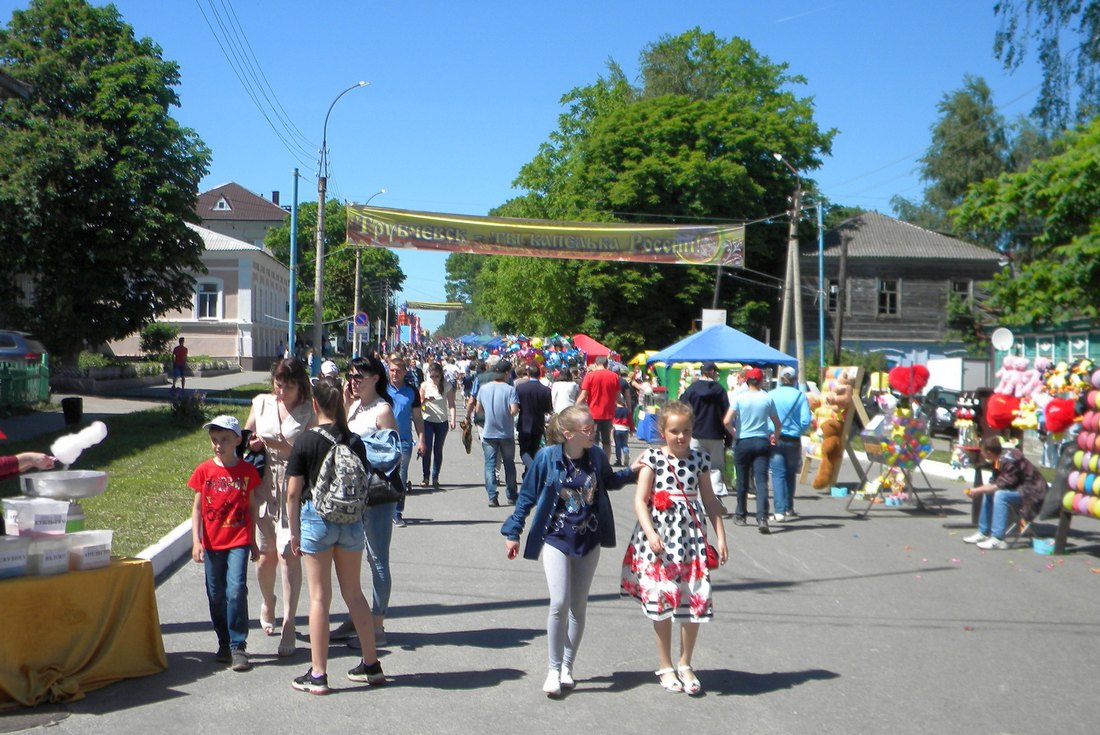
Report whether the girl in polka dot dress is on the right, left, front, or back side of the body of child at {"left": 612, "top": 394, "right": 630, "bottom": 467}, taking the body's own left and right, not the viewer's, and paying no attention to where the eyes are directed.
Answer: back

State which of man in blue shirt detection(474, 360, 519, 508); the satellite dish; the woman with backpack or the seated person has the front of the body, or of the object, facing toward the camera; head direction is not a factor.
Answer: the satellite dish

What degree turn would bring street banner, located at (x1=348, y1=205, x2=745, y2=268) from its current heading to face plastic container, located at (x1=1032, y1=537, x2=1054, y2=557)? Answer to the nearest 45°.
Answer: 0° — it already faces it

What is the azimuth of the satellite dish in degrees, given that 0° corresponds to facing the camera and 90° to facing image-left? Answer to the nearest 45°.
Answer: approximately 0°

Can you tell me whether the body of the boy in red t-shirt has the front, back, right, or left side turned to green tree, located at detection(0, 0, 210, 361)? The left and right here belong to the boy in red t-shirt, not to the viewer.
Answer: back

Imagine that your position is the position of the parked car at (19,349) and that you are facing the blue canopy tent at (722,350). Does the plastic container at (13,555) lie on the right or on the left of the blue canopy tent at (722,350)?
right

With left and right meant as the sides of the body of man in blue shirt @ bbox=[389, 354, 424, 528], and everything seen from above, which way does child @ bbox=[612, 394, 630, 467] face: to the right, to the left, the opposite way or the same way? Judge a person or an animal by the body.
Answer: the opposite way

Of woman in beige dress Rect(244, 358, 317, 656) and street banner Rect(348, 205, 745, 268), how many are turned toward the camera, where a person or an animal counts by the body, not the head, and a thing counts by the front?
2

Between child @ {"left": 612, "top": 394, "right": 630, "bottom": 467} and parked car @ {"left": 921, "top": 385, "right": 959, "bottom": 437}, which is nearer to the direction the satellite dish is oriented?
the child

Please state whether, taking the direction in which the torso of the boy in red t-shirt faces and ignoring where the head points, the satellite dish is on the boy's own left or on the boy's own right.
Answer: on the boy's own left

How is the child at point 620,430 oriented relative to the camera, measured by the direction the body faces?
away from the camera

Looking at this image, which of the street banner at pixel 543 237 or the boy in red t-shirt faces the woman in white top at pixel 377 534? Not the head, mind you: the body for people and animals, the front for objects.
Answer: the street banner
